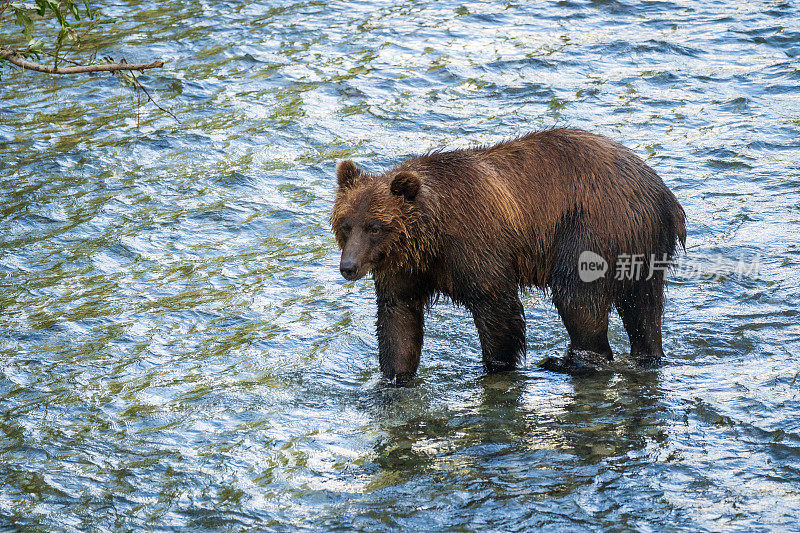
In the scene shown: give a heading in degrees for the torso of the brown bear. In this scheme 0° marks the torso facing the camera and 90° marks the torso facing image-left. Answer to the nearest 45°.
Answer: approximately 45°
